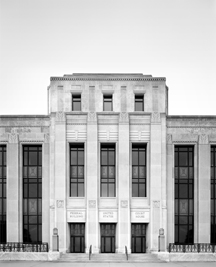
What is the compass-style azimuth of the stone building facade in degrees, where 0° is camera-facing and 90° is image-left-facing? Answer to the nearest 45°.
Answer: approximately 0°
